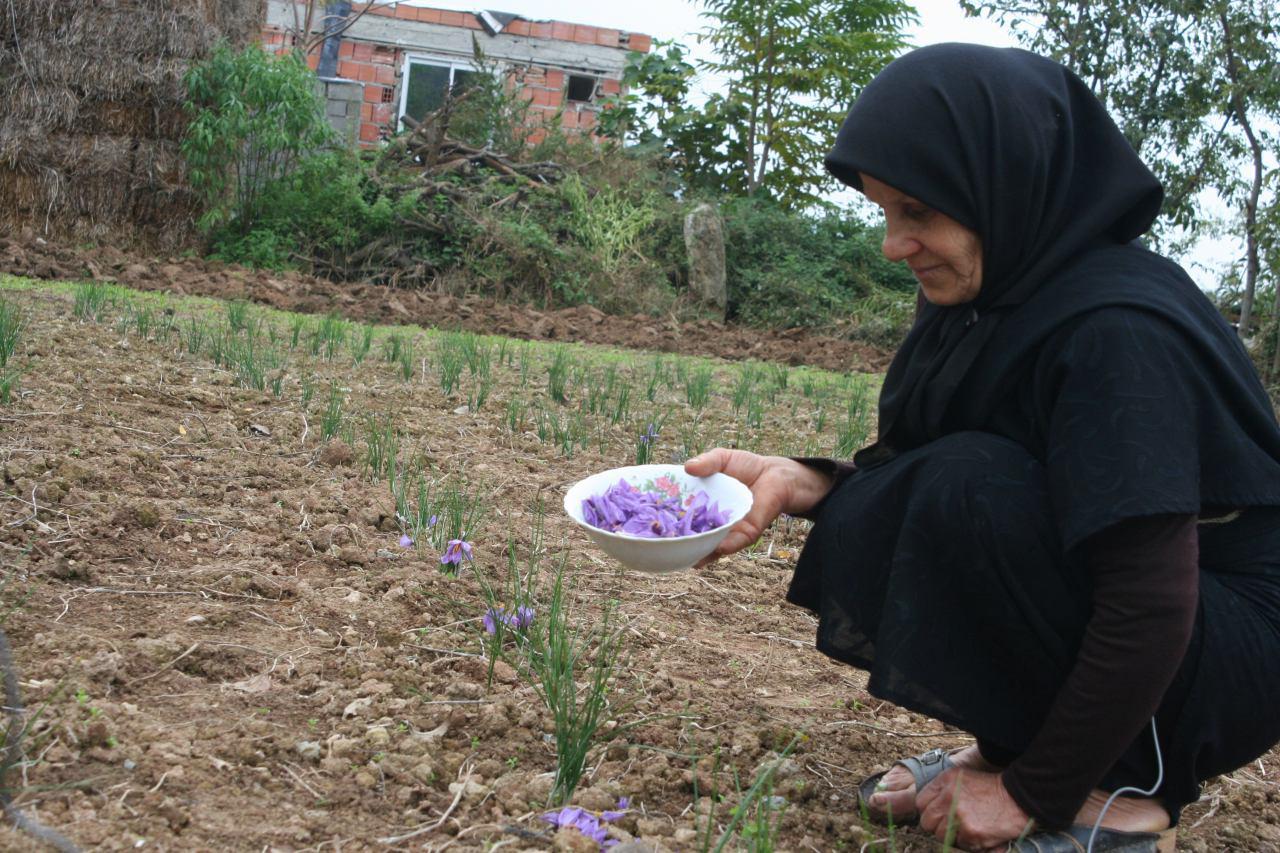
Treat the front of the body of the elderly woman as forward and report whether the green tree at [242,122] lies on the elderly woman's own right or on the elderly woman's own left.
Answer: on the elderly woman's own right

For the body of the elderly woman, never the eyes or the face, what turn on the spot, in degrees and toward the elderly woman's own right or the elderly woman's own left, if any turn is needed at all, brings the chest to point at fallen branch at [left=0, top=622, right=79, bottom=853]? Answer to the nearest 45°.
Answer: approximately 45° to the elderly woman's own left

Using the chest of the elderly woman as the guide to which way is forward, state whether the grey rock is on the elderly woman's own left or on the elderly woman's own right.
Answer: on the elderly woman's own right

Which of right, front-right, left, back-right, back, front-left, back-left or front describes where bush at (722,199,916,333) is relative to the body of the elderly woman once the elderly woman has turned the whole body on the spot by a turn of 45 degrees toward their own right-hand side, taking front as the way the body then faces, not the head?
front-right

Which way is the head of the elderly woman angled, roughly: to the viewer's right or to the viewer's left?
to the viewer's left

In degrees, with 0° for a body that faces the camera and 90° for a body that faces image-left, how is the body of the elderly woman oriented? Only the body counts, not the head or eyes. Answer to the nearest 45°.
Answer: approximately 90°

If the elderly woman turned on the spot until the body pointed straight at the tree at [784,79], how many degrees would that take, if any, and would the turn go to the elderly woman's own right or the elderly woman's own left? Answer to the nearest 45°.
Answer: approximately 90° to the elderly woman's own right

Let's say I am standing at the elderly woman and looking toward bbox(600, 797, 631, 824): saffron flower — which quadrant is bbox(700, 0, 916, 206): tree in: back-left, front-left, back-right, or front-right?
back-right

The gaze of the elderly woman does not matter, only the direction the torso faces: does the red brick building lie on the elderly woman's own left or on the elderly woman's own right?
on the elderly woman's own right

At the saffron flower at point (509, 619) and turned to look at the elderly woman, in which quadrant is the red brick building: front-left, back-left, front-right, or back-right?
back-left
